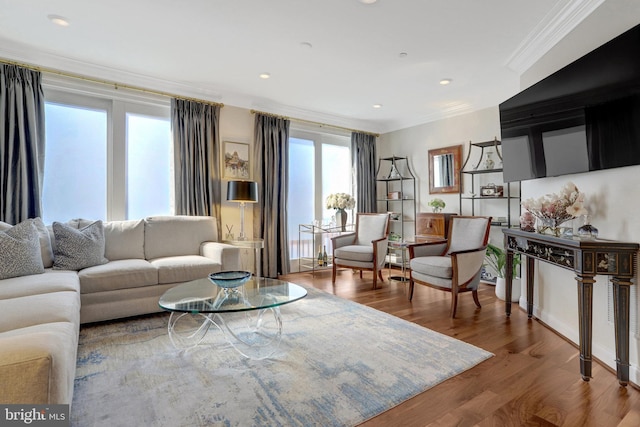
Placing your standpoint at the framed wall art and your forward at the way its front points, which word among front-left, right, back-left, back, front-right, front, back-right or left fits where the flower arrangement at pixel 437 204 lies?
front-left

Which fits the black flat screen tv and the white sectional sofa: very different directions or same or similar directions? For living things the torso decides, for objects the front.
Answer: very different directions

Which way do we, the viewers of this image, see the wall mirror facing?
facing the viewer and to the left of the viewer

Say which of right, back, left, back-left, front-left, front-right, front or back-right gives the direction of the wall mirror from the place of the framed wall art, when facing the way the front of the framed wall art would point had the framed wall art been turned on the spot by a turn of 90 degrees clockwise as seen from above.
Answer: back-left

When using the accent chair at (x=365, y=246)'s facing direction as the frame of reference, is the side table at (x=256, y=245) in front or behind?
in front

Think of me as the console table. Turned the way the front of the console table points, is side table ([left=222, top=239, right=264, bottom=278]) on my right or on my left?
on my right

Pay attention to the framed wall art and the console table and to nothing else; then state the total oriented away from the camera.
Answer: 0

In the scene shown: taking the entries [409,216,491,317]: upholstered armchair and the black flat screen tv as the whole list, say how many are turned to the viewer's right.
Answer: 0

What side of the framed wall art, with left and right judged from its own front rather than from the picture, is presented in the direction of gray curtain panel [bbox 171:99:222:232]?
right

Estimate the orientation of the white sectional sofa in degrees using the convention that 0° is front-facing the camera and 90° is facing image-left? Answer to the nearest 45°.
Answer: approximately 315°

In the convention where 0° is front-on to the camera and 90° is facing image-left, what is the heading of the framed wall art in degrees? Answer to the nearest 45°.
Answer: approximately 315°
